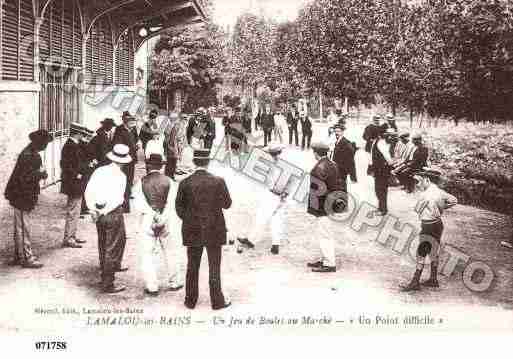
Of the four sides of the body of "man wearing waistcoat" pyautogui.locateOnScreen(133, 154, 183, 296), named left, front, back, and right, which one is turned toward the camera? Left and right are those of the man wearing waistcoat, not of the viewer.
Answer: back

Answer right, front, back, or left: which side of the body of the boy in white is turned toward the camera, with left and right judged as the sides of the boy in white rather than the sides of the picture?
left

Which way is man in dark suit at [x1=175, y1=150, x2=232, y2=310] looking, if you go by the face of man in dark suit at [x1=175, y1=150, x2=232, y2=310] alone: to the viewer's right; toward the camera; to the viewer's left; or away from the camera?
away from the camera

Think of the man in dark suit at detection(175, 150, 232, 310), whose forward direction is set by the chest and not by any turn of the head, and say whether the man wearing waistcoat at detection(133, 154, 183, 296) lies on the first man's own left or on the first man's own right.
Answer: on the first man's own left

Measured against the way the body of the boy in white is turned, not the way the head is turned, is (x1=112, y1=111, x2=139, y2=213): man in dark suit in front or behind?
in front

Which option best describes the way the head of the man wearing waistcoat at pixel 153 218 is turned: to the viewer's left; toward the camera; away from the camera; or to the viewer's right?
away from the camera
